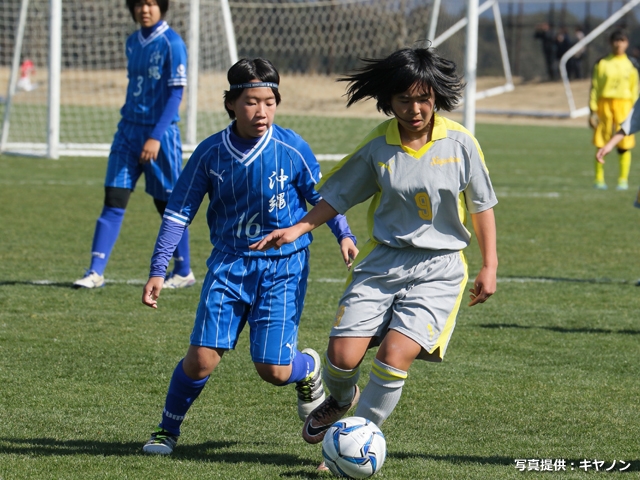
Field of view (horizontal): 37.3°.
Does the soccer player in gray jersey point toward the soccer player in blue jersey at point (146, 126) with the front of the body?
no

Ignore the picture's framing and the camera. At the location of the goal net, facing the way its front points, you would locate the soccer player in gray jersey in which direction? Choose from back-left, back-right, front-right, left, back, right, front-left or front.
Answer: front

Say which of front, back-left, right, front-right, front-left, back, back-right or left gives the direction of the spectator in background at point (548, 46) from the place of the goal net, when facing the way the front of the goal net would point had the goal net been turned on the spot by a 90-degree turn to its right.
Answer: back-right

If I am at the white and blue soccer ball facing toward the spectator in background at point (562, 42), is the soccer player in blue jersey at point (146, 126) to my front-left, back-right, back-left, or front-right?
front-left

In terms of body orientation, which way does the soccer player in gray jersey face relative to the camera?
toward the camera

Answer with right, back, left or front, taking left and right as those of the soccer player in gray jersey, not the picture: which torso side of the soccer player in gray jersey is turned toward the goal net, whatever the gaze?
back

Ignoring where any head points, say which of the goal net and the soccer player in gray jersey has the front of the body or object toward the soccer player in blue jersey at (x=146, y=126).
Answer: the goal net

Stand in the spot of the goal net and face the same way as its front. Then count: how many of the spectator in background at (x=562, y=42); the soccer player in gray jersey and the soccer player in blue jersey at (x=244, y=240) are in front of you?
2

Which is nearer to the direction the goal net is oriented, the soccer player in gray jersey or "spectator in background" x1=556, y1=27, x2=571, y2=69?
the soccer player in gray jersey

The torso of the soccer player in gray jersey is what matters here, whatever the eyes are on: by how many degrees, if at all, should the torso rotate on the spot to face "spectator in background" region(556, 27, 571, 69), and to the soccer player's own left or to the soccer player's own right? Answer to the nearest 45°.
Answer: approximately 180°

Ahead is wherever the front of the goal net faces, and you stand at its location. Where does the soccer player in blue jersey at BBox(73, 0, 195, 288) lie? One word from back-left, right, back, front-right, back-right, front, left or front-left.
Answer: front

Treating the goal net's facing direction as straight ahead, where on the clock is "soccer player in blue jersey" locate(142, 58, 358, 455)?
The soccer player in blue jersey is roughly at 12 o'clock from the goal net.

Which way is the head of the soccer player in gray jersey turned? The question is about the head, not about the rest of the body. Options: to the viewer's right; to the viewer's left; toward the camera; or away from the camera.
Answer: toward the camera

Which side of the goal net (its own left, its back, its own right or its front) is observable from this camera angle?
front

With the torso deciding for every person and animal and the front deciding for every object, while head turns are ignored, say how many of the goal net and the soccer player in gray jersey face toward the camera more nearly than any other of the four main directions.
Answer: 2

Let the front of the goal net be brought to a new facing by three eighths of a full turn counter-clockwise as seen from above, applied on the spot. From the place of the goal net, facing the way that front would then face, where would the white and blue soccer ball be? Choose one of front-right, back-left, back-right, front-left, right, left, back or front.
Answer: back-right

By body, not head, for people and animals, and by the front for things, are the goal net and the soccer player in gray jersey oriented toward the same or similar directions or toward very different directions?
same or similar directions

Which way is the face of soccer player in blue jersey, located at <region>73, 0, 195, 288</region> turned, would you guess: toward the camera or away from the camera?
toward the camera
